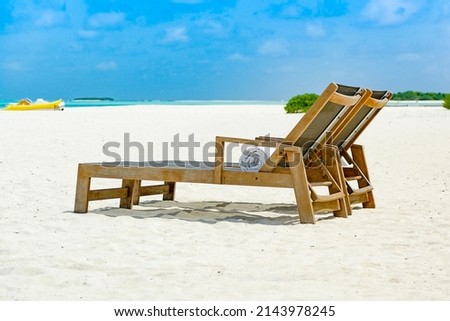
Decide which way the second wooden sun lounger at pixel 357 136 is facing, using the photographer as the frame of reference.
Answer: facing away from the viewer and to the left of the viewer

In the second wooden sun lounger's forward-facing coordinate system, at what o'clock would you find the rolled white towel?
The rolled white towel is roughly at 9 o'clock from the second wooden sun lounger.

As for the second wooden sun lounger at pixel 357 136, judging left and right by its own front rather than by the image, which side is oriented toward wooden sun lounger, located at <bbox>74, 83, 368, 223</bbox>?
left
